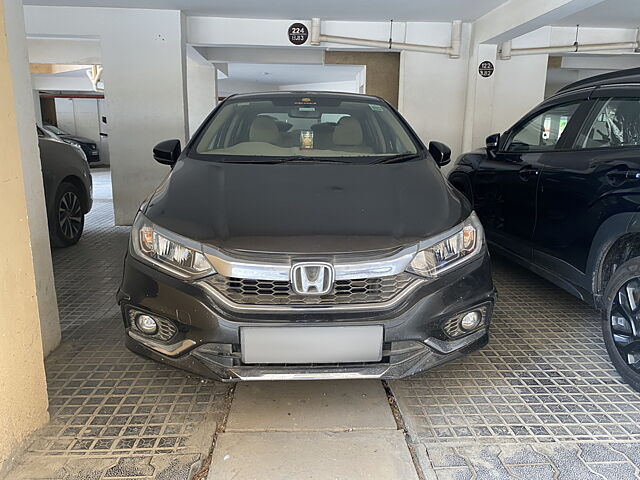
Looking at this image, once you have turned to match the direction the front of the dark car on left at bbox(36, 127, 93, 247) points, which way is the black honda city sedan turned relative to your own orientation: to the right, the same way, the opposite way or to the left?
the opposite way

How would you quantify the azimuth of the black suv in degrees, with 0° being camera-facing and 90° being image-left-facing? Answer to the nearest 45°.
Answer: approximately 135°

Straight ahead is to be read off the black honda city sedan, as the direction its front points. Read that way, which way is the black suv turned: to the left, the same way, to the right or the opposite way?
the opposite way

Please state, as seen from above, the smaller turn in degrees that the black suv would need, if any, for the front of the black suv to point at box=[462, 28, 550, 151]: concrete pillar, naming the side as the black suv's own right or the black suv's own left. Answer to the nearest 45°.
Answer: approximately 45° to the black suv's own right

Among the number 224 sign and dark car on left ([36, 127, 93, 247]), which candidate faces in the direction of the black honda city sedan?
the number 224 sign

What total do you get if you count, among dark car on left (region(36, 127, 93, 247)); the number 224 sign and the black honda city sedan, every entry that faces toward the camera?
2

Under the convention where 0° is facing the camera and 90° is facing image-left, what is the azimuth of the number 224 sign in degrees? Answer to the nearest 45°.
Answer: approximately 0°

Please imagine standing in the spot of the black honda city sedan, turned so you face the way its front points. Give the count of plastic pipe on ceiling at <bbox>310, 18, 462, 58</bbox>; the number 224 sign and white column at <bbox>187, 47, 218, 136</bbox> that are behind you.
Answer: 3

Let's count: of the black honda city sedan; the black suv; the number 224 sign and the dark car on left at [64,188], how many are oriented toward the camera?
2
